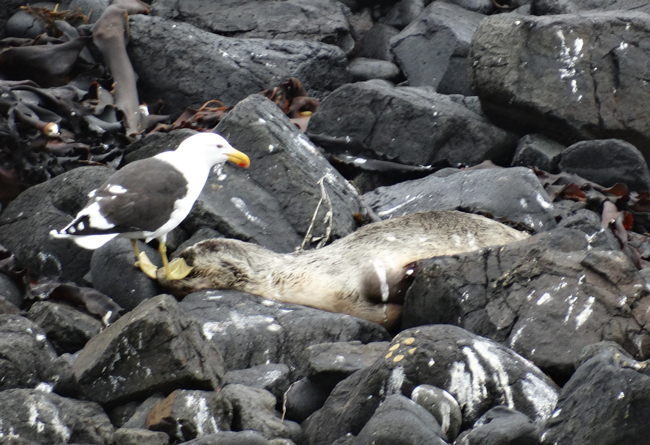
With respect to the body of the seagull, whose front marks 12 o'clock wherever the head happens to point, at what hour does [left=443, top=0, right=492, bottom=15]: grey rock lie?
The grey rock is roughly at 10 o'clock from the seagull.

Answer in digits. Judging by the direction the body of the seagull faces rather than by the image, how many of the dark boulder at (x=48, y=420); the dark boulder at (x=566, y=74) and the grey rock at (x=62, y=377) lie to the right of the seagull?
2

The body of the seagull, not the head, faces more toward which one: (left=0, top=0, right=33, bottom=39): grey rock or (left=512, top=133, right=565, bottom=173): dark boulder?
the dark boulder

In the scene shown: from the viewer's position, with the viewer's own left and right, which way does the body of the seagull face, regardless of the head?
facing to the right of the viewer

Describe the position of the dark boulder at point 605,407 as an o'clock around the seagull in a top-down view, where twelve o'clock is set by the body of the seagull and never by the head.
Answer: The dark boulder is roughly at 2 o'clock from the seagull.

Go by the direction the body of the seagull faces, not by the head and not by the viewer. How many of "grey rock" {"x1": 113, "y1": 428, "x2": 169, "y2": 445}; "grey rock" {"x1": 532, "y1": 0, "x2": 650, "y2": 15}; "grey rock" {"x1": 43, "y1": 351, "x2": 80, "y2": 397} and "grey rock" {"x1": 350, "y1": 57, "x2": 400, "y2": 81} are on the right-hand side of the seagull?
2

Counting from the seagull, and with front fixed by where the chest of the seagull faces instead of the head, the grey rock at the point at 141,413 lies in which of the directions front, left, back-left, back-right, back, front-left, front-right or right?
right
